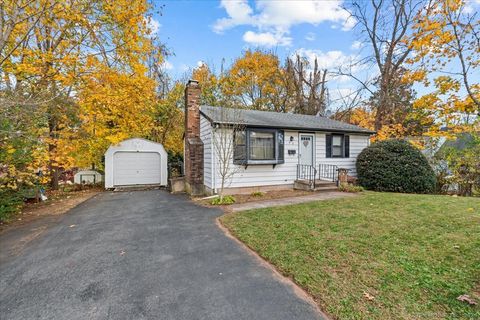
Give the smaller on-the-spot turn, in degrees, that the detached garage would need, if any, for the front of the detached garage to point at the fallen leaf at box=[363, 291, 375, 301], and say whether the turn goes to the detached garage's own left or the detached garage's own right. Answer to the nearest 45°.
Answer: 0° — it already faces it

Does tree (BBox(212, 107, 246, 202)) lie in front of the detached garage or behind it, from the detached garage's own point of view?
in front

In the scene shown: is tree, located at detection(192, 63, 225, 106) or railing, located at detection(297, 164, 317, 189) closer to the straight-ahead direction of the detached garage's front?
the railing

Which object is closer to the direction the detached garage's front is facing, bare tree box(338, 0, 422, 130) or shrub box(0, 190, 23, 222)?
the shrub

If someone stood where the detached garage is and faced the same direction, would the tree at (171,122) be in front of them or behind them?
behind

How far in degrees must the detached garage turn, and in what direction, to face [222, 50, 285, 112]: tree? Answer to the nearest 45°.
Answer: approximately 135° to its left

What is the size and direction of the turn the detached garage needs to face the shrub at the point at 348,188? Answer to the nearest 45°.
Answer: approximately 45° to its left

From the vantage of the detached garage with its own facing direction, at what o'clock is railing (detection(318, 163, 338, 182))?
The railing is roughly at 10 o'clock from the detached garage.

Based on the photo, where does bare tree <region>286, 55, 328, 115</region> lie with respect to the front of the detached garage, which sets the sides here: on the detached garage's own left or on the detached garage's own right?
on the detached garage's own left

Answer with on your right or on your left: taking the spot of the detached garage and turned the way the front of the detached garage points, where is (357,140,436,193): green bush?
on your left

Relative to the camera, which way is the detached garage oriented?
toward the camera

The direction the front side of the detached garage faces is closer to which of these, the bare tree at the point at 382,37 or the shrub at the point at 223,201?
the shrub

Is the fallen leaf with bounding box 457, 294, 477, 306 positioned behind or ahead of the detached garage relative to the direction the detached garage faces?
ahead
